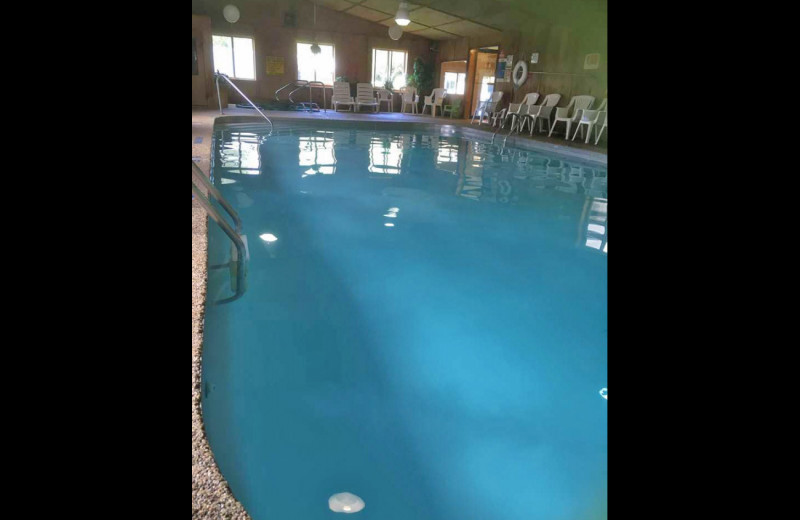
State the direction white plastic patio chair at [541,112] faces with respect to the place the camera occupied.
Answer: facing the viewer and to the left of the viewer

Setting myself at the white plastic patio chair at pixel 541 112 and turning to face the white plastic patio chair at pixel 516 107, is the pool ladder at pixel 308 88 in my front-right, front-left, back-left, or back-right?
front-left

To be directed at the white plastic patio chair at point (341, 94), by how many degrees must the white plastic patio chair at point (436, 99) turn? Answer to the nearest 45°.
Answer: approximately 45° to its right

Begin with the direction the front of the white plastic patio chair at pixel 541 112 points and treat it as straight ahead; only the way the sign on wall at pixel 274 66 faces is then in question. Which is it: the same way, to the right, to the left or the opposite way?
to the left

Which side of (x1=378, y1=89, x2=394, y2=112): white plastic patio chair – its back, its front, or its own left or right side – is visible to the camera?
front

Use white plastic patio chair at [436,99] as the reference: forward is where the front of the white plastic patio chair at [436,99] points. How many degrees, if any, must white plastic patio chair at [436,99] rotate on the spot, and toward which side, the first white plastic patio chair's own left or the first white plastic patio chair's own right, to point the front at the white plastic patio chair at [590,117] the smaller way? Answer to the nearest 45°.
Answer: approximately 90° to the first white plastic patio chair's own left

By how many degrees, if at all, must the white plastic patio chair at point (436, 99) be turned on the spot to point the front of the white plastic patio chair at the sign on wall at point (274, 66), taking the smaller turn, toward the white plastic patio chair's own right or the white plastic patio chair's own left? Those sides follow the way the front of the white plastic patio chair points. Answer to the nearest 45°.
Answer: approximately 45° to the white plastic patio chair's own right

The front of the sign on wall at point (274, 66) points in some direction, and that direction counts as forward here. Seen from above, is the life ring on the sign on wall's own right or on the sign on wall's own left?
on the sign on wall's own left

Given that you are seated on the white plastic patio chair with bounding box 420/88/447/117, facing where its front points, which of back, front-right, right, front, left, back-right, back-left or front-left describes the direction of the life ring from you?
left
